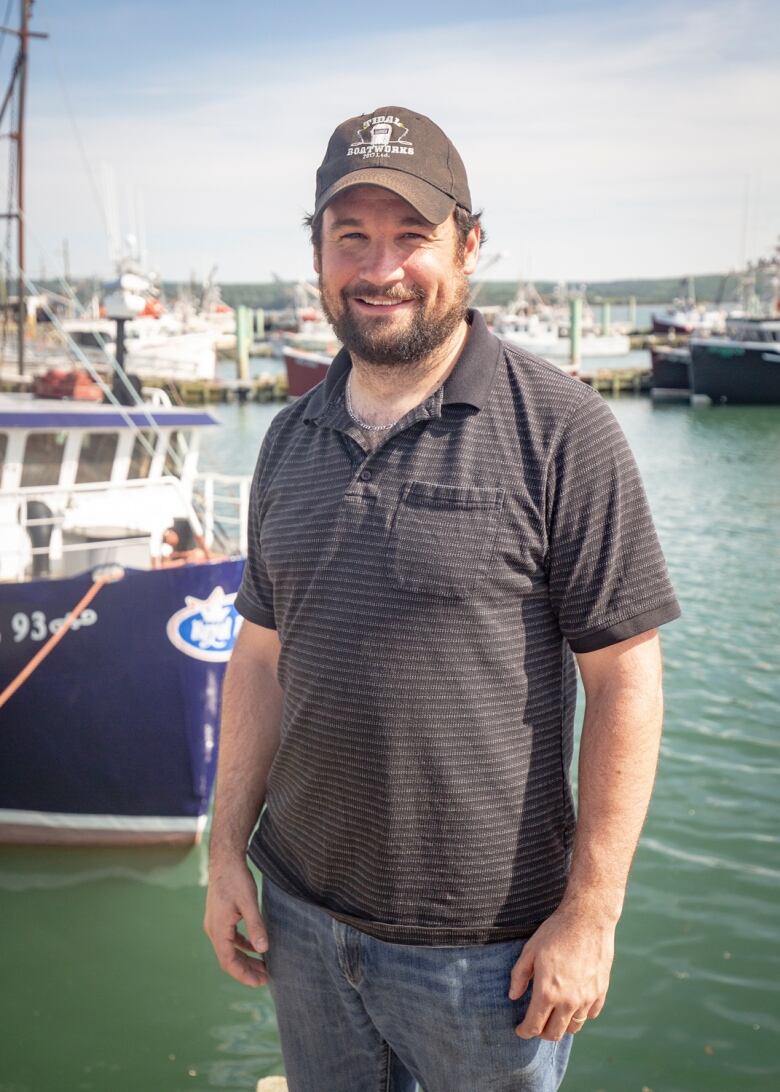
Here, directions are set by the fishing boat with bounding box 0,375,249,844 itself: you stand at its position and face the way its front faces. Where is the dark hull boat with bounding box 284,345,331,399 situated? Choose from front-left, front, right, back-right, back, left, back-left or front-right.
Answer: left

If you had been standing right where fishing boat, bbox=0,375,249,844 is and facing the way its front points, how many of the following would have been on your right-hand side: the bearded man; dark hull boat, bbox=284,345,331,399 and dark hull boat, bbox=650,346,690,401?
1

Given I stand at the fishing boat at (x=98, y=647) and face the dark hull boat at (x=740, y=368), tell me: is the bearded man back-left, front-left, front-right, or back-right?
back-right

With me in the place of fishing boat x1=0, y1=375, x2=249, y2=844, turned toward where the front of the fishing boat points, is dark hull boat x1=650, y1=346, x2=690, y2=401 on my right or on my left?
on my left

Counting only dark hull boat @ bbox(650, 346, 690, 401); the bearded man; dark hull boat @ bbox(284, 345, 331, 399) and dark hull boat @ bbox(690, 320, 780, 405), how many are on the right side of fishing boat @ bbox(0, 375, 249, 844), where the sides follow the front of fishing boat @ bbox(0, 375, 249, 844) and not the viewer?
1

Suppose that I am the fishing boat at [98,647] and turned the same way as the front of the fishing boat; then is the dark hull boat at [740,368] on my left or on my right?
on my left

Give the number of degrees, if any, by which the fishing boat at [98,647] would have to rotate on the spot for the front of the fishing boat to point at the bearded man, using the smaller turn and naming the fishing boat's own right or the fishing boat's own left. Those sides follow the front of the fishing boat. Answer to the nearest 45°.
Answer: approximately 90° to the fishing boat's own right

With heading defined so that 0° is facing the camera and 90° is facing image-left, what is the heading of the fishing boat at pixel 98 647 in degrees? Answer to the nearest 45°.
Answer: approximately 270°
